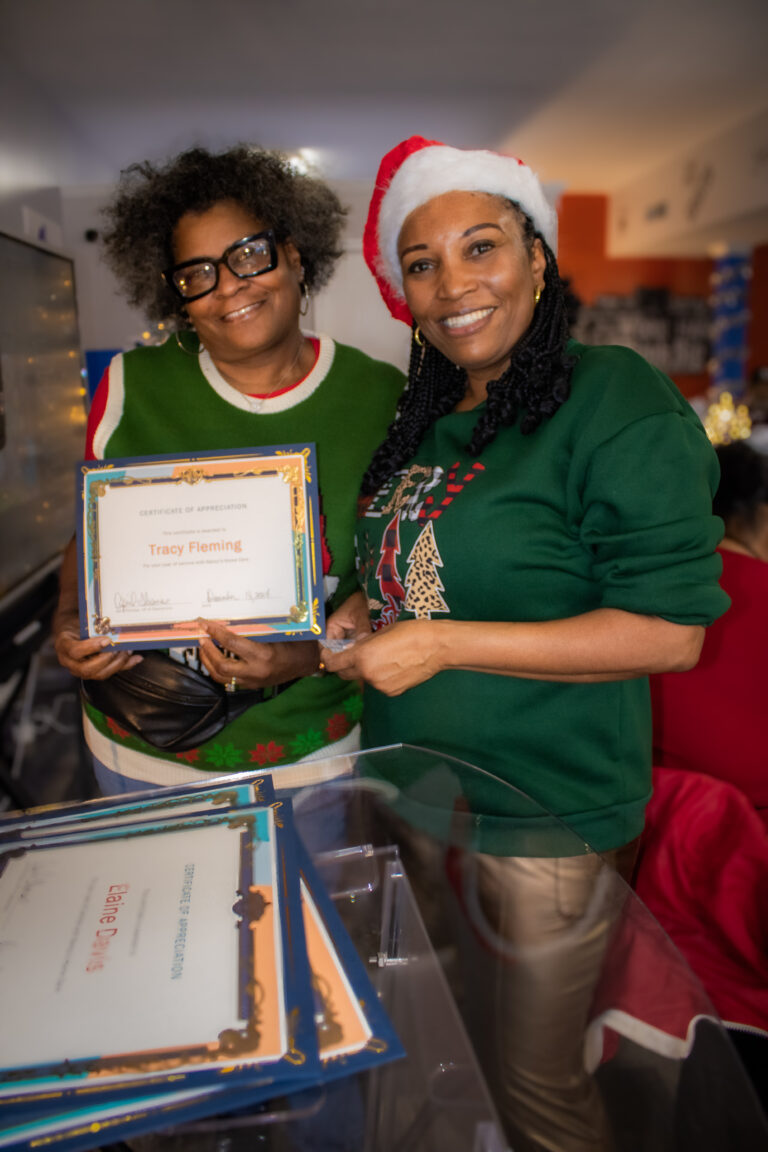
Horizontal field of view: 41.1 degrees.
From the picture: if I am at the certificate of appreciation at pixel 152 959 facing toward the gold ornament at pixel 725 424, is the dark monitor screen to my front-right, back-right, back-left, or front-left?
front-left

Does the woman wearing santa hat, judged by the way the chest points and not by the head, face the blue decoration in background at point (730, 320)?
no

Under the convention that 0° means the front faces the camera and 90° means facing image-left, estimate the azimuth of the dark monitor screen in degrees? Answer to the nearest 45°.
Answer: approximately 315°

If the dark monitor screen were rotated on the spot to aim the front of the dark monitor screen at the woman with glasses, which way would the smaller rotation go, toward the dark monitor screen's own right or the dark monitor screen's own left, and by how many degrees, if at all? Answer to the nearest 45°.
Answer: approximately 45° to the dark monitor screen's own right

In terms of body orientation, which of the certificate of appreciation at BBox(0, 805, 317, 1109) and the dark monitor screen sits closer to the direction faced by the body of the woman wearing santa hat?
the certificate of appreciation

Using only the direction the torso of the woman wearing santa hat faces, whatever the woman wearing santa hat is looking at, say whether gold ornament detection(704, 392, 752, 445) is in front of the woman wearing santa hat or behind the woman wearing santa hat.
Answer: behind

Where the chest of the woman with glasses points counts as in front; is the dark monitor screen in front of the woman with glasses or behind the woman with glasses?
behind

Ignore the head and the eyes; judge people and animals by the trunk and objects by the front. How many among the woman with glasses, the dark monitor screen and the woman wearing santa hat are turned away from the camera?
0

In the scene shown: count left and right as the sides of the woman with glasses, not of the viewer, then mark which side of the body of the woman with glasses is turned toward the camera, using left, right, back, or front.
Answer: front

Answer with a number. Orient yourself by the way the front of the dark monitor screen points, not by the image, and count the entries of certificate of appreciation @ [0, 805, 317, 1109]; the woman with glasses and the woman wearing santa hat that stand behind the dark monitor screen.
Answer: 0

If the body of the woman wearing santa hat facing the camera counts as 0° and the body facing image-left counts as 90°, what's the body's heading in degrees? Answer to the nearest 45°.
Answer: approximately 45°

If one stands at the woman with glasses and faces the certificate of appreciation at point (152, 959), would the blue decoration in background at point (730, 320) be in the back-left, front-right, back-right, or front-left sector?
back-left

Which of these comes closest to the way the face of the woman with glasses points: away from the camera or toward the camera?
toward the camera

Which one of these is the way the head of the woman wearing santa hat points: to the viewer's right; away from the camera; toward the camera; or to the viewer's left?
toward the camera

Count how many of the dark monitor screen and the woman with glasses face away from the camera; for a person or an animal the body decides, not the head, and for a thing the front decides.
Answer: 0

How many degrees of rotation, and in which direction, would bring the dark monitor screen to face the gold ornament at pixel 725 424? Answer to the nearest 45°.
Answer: approximately 45° to its left

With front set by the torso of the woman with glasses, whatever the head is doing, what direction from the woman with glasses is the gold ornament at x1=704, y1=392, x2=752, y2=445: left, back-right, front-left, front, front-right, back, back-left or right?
back-left

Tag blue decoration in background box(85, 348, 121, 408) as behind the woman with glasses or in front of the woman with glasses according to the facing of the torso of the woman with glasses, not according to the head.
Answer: behind
